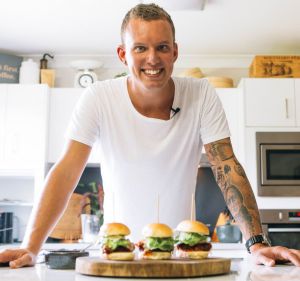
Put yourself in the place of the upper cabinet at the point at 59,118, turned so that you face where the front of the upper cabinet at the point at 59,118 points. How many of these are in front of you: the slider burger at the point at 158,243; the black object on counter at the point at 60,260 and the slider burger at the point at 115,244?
3

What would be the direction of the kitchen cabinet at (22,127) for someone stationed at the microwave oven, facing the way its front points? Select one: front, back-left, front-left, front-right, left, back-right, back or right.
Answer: right

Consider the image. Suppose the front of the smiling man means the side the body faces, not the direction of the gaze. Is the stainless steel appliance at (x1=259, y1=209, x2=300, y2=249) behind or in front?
behind

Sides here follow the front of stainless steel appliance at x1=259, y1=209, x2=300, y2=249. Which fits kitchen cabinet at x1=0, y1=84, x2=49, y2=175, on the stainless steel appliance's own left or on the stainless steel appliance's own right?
on the stainless steel appliance's own right

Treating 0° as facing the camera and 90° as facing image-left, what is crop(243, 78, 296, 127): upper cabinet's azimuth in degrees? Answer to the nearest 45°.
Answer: approximately 0°
